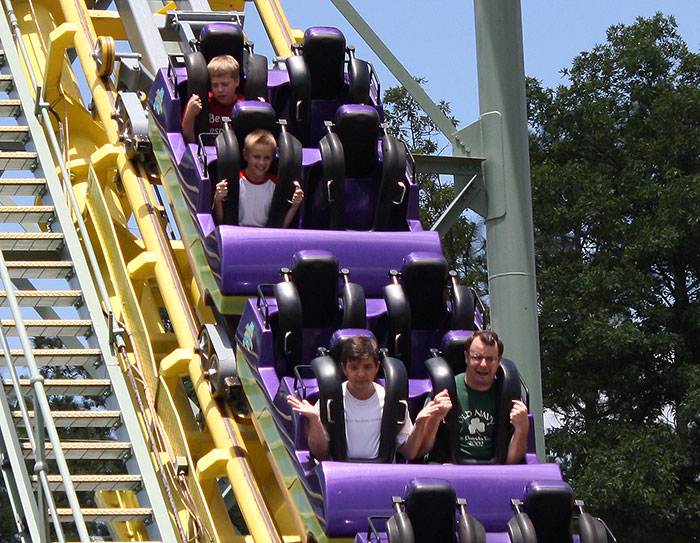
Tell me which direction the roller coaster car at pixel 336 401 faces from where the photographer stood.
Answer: facing the viewer and to the right of the viewer

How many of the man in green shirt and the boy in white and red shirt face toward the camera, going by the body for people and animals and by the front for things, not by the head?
2

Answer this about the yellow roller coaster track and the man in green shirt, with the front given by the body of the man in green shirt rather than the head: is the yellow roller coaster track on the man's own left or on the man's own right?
on the man's own right

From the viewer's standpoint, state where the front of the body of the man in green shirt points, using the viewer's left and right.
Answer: facing the viewer

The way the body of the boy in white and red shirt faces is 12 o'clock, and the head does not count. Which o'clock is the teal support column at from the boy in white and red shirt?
The teal support column is roughly at 8 o'clock from the boy in white and red shirt.

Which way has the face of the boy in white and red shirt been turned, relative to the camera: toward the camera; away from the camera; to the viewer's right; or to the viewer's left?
toward the camera

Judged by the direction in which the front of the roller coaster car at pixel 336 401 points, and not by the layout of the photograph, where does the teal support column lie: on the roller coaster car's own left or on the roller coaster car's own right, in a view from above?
on the roller coaster car's own left

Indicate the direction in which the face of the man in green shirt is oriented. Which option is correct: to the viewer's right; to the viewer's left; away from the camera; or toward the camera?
toward the camera

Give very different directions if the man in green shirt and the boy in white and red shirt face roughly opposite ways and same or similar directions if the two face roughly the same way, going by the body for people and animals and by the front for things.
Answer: same or similar directions
